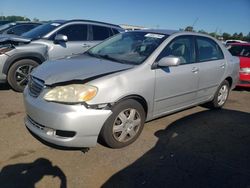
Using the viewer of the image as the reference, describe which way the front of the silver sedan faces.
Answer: facing the viewer and to the left of the viewer

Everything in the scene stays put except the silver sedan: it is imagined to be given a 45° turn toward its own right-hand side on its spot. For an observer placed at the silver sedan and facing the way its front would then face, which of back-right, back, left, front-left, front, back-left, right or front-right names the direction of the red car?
back-right
